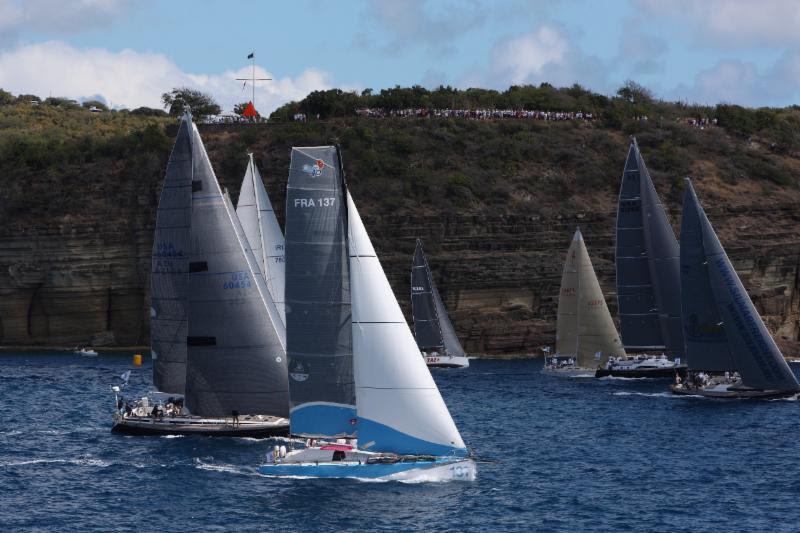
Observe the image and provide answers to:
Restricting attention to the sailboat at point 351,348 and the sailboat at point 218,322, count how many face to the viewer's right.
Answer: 2

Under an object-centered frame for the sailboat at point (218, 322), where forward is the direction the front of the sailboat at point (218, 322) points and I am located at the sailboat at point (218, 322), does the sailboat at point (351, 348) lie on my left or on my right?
on my right

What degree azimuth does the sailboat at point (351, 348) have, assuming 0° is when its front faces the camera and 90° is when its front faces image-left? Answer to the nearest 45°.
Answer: approximately 270°

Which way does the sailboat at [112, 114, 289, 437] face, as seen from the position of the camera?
facing to the right of the viewer

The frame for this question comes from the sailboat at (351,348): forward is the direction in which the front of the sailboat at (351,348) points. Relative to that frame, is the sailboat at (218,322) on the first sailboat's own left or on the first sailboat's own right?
on the first sailboat's own left
